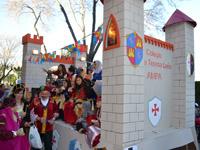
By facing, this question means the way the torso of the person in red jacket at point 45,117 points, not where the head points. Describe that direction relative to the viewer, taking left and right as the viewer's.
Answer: facing the viewer

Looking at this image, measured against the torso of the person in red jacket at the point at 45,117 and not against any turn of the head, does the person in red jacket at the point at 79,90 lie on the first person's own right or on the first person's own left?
on the first person's own left

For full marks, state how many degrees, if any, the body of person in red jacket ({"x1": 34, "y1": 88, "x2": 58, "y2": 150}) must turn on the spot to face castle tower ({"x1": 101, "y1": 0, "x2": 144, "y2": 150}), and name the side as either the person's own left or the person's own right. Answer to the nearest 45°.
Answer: approximately 45° to the person's own left

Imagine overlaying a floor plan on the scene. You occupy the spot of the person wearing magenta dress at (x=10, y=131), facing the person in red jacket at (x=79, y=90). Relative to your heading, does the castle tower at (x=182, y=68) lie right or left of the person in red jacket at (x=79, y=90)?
right

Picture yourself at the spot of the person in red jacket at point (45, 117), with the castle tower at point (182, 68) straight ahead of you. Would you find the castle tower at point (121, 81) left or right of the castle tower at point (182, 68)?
right

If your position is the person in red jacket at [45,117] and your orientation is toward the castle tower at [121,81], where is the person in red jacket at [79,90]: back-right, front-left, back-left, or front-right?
front-left

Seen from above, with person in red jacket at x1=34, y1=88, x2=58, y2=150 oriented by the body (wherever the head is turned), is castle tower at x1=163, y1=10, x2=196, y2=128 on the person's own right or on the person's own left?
on the person's own left

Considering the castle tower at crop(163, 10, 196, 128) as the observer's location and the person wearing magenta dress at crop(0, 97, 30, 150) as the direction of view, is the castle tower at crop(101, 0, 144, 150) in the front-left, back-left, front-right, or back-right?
front-left

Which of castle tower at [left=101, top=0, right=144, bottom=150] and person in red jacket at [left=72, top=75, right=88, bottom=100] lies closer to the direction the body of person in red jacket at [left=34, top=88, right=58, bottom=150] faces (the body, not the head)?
the castle tower
